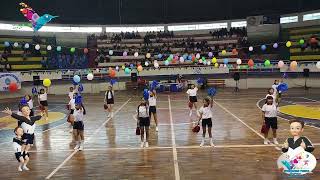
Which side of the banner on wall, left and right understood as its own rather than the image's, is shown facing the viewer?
front

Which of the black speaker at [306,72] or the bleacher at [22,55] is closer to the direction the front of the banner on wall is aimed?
the black speaker

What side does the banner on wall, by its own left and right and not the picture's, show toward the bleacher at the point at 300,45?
left

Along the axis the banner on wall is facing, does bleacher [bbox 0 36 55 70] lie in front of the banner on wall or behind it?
behind

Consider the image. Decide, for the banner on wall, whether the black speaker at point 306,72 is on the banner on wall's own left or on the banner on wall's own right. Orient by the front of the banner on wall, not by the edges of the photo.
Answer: on the banner on wall's own left
